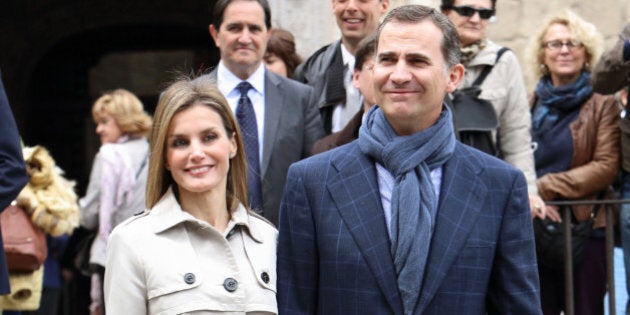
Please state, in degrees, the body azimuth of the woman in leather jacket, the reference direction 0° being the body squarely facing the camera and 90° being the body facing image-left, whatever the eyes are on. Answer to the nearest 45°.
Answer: approximately 45°

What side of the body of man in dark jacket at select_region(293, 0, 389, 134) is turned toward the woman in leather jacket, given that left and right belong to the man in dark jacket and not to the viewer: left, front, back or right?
left

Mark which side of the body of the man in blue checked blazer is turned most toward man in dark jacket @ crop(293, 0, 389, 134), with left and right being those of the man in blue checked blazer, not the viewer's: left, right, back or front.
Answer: back

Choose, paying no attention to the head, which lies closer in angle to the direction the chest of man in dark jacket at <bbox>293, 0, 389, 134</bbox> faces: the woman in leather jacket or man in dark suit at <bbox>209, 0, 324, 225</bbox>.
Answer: the man in dark suit

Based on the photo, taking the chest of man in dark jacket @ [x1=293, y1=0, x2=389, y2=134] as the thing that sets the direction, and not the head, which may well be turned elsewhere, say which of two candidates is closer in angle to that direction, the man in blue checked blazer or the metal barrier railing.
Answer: the man in blue checked blazer

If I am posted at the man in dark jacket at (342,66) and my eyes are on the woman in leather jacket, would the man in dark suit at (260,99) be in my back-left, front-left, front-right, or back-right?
back-right
